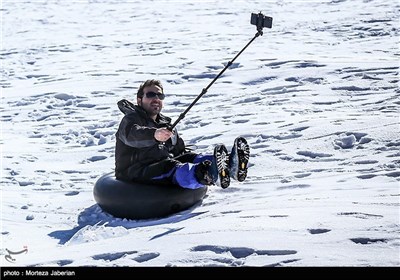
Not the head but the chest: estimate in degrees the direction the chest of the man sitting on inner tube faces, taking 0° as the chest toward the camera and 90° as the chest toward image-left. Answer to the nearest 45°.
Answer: approximately 315°
